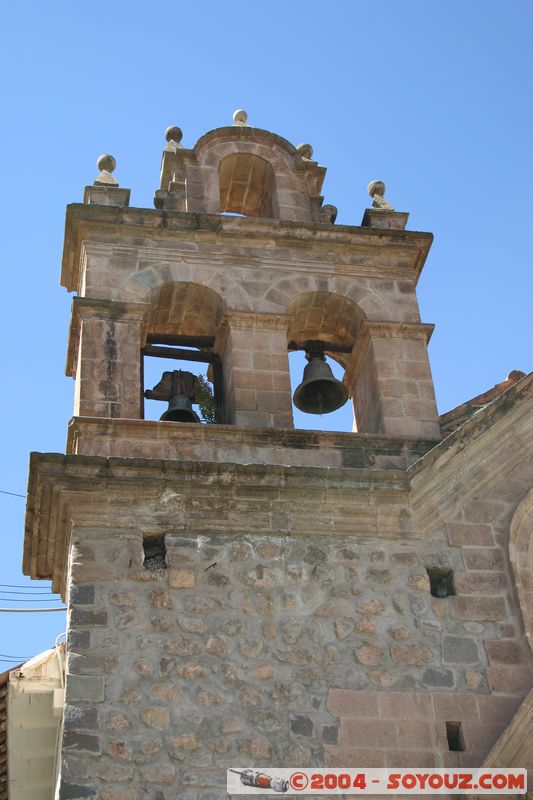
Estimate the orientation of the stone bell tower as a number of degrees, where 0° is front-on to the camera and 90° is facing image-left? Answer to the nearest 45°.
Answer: approximately 0°
